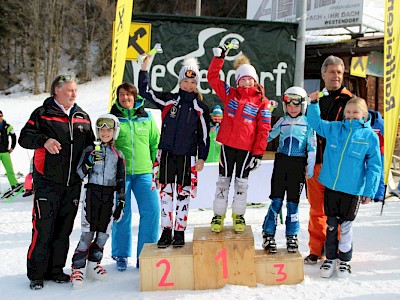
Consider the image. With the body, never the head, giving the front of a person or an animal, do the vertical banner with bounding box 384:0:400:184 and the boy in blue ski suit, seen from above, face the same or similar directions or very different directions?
same or similar directions

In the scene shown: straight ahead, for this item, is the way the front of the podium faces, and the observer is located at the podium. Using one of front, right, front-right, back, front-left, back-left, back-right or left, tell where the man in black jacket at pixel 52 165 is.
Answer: right

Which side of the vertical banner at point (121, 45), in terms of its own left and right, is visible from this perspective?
front

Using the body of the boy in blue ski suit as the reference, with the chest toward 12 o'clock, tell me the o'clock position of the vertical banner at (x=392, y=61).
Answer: The vertical banner is roughly at 7 o'clock from the boy in blue ski suit.

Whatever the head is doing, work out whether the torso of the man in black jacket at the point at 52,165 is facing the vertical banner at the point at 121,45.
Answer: no

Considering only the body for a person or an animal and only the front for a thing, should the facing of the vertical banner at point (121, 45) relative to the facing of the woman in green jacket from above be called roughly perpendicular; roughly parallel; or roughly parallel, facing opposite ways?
roughly parallel

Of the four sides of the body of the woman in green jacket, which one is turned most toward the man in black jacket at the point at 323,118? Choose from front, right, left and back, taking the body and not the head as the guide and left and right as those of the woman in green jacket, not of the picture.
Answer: left

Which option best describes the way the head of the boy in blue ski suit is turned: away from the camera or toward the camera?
toward the camera

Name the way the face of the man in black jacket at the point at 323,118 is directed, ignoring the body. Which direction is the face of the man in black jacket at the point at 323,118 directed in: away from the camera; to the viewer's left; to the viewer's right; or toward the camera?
toward the camera

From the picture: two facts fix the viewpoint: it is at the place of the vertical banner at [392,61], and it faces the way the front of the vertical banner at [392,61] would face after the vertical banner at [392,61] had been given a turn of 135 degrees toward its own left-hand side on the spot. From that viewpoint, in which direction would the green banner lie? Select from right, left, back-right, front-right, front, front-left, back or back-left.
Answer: back-left

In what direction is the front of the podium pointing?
toward the camera

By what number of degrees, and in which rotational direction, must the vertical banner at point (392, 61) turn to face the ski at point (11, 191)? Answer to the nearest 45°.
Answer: approximately 90° to its right

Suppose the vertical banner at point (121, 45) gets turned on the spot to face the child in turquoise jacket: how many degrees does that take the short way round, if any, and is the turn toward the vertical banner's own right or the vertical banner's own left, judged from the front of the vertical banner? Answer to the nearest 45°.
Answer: approximately 45° to the vertical banner's own left

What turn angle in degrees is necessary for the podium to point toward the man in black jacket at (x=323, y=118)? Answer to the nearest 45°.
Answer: approximately 135° to its left
